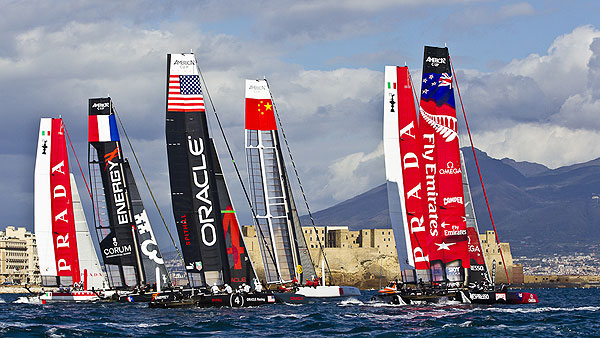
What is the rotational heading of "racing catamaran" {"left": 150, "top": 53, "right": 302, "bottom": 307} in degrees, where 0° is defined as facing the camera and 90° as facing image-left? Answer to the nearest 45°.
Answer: approximately 270°

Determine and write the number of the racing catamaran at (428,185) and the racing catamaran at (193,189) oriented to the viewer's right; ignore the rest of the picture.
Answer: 2

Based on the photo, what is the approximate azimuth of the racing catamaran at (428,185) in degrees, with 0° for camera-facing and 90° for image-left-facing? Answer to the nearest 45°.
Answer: approximately 270°

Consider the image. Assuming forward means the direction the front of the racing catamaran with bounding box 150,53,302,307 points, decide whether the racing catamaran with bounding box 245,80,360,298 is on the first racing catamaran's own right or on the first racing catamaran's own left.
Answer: on the first racing catamaran's own left

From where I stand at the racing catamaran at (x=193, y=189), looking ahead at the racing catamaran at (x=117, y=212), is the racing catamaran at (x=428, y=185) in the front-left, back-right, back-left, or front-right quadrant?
back-right
